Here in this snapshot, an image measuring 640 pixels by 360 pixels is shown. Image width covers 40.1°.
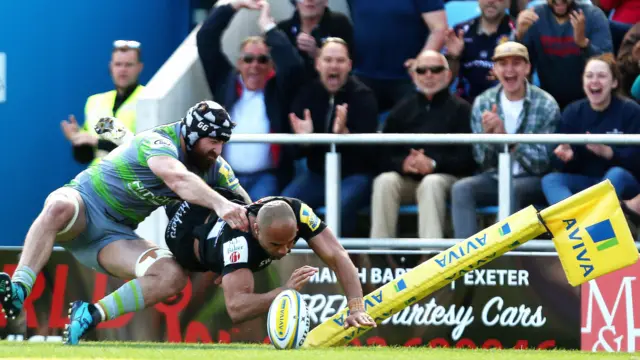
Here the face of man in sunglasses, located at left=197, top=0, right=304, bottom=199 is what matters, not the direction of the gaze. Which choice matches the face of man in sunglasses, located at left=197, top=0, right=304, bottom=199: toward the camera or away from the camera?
toward the camera

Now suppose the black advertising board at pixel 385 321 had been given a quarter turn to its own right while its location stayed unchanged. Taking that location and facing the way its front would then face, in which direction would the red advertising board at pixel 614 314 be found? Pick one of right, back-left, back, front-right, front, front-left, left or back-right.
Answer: back

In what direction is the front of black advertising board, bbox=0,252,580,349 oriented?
toward the camera

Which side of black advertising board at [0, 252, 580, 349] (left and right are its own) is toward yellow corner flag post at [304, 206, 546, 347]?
front

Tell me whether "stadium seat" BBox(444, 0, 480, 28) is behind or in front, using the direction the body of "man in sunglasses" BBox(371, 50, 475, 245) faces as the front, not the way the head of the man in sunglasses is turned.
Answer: behind

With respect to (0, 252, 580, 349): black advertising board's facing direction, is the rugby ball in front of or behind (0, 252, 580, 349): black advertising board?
in front

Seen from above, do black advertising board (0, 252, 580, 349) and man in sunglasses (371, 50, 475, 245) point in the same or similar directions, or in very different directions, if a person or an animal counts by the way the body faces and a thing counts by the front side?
same or similar directions

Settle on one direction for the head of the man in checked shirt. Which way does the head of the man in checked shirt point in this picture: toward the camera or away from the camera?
toward the camera

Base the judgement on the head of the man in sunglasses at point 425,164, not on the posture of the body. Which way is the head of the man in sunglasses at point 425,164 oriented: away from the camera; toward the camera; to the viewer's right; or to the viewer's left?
toward the camera

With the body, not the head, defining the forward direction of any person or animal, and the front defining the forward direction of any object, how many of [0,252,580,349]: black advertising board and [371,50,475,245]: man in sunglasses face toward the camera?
2
